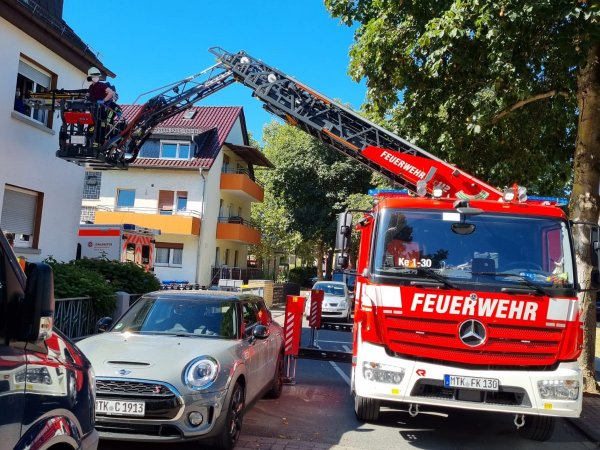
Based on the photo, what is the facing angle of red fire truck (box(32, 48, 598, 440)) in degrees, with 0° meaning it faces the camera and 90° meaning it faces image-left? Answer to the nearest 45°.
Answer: approximately 0°

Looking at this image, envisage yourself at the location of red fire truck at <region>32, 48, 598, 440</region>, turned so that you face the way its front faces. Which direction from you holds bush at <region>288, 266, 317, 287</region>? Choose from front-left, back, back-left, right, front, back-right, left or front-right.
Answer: back

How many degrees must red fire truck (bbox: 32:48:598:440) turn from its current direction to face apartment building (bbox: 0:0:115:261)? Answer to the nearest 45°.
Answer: approximately 135° to its right

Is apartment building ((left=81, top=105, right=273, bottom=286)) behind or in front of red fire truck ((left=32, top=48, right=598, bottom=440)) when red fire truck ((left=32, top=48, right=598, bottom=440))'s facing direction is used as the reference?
behind

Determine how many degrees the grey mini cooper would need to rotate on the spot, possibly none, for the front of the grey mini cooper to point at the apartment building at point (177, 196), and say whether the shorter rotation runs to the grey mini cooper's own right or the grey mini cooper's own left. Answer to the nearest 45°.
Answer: approximately 135° to the grey mini cooper's own right

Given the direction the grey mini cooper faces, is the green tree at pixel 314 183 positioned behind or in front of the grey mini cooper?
behind
